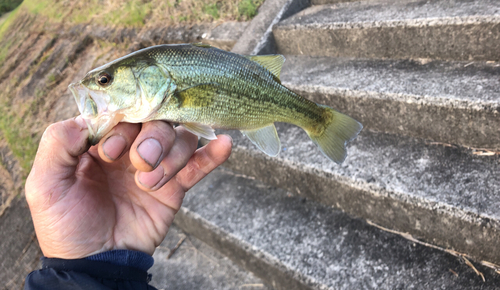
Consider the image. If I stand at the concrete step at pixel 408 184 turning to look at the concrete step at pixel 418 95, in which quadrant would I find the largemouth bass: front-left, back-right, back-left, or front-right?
back-left

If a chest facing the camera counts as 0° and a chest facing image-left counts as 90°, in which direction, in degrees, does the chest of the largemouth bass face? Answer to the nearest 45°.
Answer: approximately 90°

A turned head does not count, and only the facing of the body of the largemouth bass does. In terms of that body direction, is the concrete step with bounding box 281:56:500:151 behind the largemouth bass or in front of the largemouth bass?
behind

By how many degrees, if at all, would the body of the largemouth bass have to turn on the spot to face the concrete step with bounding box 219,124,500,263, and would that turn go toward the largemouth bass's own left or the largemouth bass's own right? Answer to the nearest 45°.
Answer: approximately 180°
